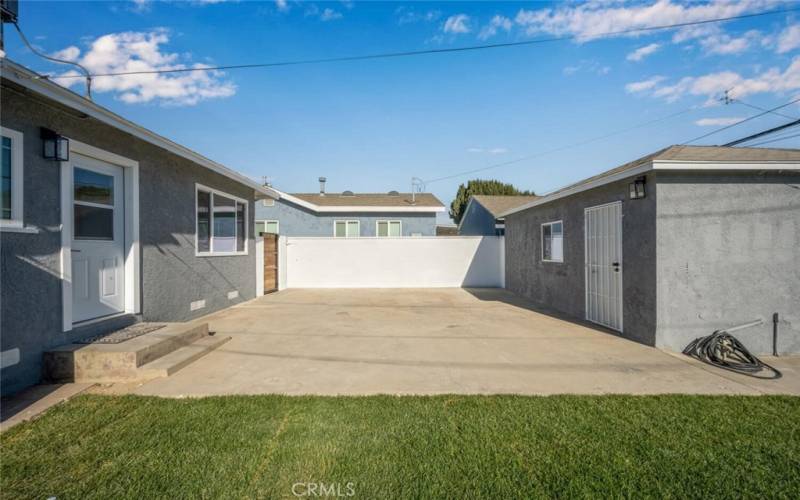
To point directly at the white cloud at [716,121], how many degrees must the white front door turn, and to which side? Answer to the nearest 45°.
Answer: approximately 45° to its left

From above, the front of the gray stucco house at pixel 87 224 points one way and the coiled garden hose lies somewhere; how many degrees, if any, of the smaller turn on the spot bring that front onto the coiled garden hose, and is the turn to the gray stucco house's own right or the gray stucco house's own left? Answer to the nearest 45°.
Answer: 0° — it already faces it

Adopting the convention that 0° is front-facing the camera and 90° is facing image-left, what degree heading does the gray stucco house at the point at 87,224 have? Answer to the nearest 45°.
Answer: approximately 315°

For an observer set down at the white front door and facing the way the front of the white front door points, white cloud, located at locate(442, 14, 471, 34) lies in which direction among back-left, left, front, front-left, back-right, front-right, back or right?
front-left

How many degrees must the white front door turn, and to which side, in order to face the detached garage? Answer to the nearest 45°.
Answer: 0° — it already faces it

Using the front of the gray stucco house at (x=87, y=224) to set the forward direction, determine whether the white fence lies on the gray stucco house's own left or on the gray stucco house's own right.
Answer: on the gray stucco house's own left

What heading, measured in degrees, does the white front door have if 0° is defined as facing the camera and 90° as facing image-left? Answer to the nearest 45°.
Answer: approximately 315°

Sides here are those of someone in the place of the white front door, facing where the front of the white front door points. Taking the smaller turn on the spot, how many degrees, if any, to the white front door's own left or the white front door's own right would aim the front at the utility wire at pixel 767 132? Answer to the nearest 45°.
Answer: approximately 45° to the white front door's own left

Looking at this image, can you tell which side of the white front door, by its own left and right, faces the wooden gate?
left
